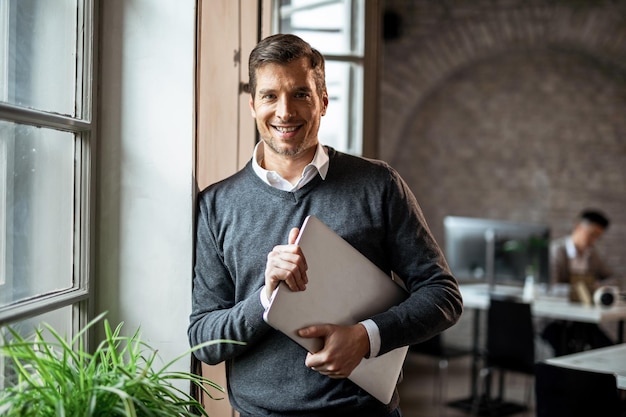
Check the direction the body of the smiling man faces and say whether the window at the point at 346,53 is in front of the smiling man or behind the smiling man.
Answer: behind

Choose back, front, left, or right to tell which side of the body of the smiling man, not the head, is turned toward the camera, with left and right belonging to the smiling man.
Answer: front

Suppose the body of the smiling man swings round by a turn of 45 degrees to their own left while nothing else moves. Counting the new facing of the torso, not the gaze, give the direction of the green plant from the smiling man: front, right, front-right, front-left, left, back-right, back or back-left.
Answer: right

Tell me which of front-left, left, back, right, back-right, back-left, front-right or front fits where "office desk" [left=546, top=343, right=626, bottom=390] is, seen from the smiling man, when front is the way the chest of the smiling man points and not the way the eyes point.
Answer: back-left
